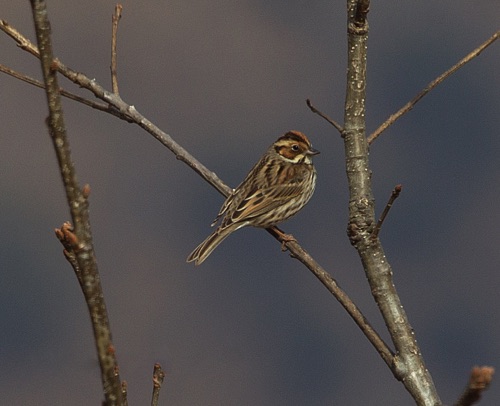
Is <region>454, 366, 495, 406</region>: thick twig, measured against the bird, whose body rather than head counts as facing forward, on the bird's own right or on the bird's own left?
on the bird's own right

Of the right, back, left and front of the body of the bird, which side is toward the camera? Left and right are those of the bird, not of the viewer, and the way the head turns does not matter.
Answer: right

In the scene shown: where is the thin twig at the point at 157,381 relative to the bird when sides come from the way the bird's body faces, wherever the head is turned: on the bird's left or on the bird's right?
on the bird's right

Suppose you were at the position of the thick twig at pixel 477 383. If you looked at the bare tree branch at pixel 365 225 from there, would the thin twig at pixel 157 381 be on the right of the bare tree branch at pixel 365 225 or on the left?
left

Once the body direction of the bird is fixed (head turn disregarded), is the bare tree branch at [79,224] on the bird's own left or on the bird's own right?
on the bird's own right
